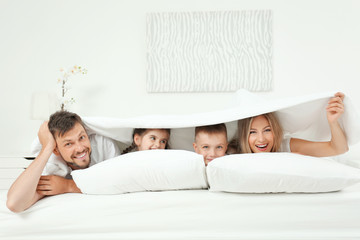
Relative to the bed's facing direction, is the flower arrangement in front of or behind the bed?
behind

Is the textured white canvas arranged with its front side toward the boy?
yes

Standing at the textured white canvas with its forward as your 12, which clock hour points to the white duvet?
The white duvet is roughly at 12 o'clock from the textured white canvas.

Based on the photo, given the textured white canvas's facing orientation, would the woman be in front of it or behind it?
in front

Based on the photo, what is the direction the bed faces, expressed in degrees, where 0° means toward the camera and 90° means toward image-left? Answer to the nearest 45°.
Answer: approximately 0°

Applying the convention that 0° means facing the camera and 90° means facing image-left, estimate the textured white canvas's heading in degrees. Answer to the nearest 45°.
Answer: approximately 0°

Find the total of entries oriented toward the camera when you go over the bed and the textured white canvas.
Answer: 2

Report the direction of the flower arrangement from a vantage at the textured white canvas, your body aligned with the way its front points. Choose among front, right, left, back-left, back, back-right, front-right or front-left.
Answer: right

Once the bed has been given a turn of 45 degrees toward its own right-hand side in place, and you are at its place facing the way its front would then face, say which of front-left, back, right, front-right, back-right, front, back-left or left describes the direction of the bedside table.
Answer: right
